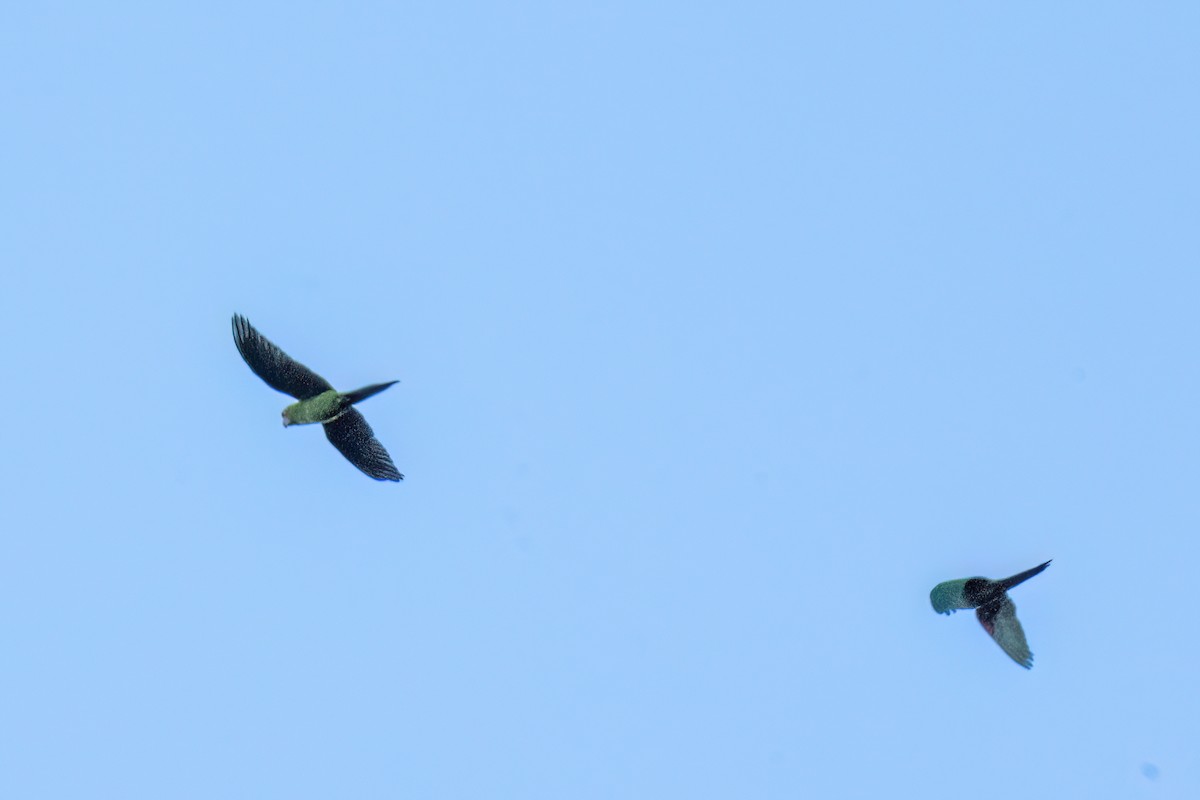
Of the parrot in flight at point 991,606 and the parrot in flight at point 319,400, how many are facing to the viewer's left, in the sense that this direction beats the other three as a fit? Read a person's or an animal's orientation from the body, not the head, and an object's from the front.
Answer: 2

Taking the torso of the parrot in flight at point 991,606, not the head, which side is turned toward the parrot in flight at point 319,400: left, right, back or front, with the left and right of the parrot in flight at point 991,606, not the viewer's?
front

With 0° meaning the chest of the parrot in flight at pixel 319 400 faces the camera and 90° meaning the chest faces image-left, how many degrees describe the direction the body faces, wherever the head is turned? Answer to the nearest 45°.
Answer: approximately 90°

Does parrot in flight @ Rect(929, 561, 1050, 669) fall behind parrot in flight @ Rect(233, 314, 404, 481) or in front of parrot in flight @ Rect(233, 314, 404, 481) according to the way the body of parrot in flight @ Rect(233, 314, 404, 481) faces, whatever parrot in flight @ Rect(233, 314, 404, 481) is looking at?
behind

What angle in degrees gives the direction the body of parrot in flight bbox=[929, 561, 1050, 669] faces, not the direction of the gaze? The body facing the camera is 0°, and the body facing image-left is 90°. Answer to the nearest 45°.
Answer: approximately 90°
